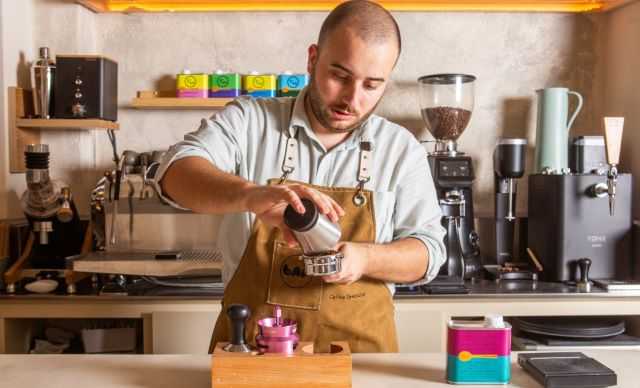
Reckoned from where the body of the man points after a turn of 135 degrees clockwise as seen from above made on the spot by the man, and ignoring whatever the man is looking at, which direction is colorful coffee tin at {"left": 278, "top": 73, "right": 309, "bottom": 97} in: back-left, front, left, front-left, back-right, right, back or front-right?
front-right

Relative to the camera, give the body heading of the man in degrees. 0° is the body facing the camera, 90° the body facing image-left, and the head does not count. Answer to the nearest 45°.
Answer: approximately 0°

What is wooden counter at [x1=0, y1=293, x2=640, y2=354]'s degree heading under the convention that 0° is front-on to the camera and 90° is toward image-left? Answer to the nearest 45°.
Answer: approximately 0°

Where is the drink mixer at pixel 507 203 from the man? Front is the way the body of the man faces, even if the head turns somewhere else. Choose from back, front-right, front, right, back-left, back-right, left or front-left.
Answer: back-left

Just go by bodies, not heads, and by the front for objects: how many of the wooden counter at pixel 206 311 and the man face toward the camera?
2

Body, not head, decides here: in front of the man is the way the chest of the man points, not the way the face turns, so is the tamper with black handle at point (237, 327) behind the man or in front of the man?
in front
